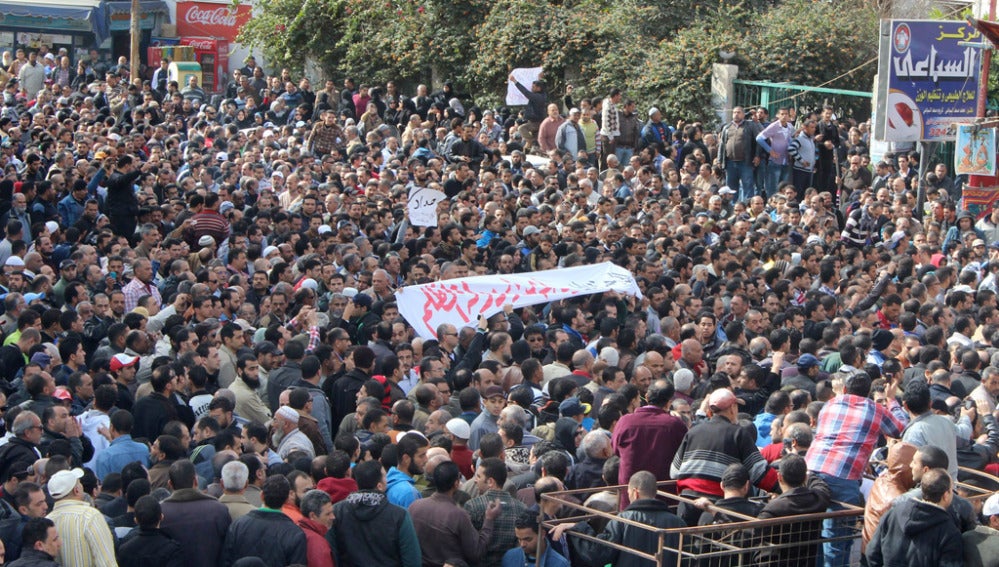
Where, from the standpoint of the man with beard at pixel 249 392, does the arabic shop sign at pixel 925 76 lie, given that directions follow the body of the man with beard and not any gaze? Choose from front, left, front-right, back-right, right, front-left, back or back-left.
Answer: left

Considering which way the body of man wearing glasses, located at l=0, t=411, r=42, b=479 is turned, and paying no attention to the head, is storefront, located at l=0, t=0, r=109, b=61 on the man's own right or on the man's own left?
on the man's own left

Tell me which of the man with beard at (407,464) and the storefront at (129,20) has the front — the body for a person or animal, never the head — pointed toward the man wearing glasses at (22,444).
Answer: the storefront

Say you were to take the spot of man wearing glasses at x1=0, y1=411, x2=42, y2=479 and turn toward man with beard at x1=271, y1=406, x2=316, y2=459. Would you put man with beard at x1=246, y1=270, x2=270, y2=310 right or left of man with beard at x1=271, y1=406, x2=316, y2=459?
left

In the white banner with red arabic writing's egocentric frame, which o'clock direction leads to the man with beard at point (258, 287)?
The man with beard is roughly at 3 o'clock from the white banner with red arabic writing.

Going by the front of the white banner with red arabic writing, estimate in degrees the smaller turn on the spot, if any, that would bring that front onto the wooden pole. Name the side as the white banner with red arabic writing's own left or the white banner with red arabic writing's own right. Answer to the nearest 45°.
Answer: approximately 135° to the white banner with red arabic writing's own right

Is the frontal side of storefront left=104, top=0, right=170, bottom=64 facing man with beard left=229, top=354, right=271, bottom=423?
yes

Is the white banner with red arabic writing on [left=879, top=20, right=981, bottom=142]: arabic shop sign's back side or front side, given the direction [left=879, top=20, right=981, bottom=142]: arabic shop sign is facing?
on the front side

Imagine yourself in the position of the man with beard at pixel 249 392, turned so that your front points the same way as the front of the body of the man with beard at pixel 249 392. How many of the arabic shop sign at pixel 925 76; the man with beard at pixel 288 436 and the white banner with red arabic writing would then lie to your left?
2

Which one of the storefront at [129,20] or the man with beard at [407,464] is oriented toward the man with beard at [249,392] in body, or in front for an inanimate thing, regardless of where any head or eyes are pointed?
the storefront

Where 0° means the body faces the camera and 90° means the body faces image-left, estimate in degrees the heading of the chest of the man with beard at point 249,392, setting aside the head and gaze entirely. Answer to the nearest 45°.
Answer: approximately 315°

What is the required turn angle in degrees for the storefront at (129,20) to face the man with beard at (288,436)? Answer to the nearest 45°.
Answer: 0° — it already faces them

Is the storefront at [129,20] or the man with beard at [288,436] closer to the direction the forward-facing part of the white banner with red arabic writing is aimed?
the man with beard

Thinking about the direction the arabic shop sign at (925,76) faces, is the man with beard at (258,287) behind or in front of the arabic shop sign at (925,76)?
in front

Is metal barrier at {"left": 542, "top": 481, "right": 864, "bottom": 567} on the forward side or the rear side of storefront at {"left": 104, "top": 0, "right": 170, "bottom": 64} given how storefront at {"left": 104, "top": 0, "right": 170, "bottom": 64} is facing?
on the forward side
